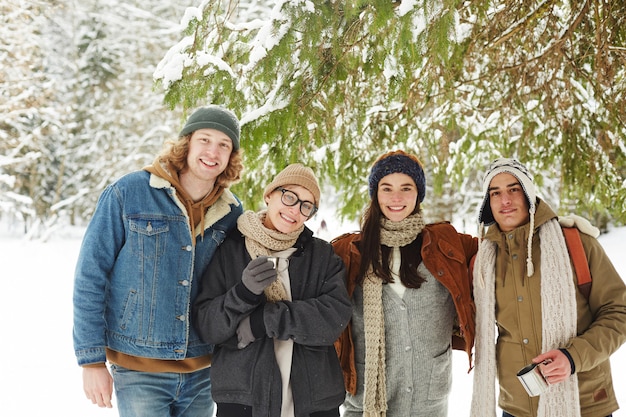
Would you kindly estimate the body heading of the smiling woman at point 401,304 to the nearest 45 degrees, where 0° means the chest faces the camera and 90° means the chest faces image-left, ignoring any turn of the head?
approximately 0°

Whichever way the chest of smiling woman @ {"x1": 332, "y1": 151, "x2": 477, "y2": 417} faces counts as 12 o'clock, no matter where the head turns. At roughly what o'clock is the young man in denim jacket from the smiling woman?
The young man in denim jacket is roughly at 2 o'clock from the smiling woman.

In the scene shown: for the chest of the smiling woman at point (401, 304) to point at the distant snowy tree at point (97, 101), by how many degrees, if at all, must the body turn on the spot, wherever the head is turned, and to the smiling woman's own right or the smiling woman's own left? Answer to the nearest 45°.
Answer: approximately 135° to the smiling woman's own right

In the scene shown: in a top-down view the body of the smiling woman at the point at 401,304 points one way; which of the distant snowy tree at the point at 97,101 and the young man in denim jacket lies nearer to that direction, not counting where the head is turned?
the young man in denim jacket

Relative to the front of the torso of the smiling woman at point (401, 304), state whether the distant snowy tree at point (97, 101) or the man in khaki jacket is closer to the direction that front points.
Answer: the man in khaki jacket

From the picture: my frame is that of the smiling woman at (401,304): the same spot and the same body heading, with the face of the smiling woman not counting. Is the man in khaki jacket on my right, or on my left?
on my left
